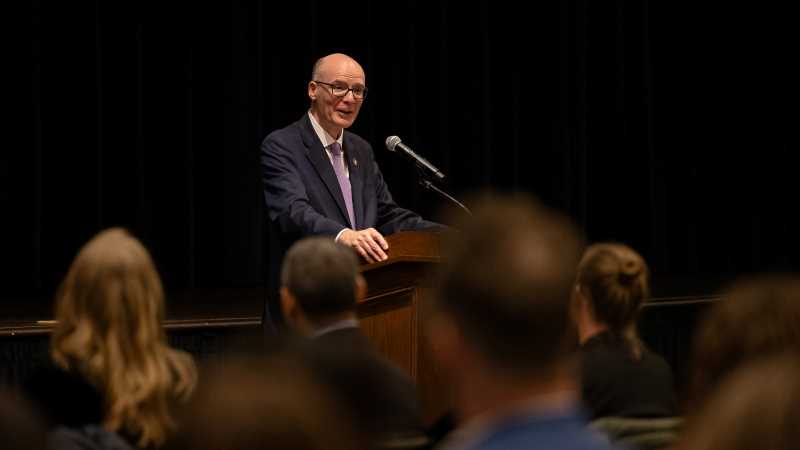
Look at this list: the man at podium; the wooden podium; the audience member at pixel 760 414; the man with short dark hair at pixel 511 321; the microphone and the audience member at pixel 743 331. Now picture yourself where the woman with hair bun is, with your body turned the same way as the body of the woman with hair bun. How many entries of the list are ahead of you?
3

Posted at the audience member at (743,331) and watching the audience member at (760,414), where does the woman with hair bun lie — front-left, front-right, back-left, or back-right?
back-right

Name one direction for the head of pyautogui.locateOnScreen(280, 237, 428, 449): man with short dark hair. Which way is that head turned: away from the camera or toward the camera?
away from the camera

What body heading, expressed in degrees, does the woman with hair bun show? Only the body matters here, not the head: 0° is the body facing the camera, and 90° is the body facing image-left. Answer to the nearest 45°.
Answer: approximately 135°

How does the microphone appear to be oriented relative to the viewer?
to the viewer's left

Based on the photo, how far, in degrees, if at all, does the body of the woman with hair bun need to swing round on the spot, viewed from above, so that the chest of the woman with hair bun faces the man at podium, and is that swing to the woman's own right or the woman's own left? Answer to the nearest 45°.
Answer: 0° — they already face them

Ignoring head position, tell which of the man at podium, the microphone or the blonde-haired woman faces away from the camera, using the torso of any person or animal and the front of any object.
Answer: the blonde-haired woman

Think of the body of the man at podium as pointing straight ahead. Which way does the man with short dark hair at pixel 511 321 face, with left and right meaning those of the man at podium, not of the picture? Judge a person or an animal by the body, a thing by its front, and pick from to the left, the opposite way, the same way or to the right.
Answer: the opposite way

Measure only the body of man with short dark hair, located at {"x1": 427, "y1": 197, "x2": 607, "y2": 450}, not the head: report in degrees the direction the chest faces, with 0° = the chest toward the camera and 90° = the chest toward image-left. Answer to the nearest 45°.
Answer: approximately 135°

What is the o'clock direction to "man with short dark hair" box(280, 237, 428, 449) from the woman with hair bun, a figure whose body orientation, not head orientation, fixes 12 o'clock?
The man with short dark hair is roughly at 9 o'clock from the woman with hair bun.

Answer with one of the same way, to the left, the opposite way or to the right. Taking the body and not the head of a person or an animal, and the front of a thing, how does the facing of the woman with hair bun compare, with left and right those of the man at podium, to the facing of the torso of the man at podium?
the opposite way

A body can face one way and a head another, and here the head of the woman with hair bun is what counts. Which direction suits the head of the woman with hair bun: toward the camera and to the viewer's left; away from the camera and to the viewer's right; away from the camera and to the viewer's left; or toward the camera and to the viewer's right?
away from the camera and to the viewer's left

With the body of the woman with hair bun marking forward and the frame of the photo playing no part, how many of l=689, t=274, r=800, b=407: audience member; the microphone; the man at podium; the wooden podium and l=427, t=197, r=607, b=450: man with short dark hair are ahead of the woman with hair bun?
3

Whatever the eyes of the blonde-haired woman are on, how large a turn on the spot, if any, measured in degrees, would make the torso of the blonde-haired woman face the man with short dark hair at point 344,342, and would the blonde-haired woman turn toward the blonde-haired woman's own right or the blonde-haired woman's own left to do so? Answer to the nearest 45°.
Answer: approximately 90° to the blonde-haired woman's own right

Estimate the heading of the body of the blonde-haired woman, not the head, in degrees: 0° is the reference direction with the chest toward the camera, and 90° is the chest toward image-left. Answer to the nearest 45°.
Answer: approximately 180°

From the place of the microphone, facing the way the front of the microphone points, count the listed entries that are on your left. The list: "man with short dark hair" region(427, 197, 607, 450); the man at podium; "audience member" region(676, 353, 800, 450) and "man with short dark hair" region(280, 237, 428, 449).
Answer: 3

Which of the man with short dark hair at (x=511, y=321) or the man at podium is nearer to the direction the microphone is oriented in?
the man at podium

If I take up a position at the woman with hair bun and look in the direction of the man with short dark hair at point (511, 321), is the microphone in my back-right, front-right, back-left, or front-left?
back-right
